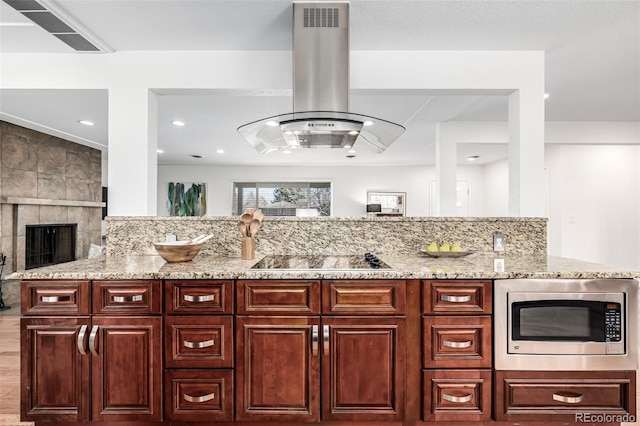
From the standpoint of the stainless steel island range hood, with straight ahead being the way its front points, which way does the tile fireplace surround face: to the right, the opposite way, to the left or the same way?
to the left

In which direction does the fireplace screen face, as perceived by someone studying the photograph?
facing the viewer and to the right of the viewer

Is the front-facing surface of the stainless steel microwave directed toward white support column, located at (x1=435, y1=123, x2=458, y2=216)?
no

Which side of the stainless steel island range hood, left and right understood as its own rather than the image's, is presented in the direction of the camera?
front

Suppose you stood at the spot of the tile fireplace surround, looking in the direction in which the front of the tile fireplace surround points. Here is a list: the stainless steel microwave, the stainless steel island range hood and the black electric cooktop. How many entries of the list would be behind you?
0

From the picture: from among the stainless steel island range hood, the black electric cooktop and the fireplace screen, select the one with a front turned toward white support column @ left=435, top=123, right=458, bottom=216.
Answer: the fireplace screen

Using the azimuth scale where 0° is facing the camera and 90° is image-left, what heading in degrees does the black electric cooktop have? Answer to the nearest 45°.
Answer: approximately 0°

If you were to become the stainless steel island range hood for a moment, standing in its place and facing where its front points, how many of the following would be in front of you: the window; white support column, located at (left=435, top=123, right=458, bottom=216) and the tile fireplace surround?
0

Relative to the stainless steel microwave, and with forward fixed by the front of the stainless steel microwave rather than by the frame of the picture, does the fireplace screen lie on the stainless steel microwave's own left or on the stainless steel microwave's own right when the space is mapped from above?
on the stainless steel microwave's own right

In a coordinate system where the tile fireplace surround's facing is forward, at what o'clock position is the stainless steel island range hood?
The stainless steel island range hood is roughly at 1 o'clock from the tile fireplace surround.

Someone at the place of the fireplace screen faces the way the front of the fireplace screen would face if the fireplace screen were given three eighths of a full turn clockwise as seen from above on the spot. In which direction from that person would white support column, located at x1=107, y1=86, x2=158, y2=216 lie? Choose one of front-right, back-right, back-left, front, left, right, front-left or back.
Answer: left

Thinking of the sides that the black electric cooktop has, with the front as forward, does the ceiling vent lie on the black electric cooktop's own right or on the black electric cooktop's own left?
on the black electric cooktop's own right

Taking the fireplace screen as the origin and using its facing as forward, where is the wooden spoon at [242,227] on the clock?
The wooden spoon is roughly at 1 o'clock from the fireplace screen.

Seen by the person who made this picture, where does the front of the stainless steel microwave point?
facing the viewer

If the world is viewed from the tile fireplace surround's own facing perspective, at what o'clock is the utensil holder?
The utensil holder is roughly at 1 o'clock from the tile fireplace surround.

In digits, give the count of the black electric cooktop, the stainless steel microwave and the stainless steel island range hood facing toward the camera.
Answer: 3

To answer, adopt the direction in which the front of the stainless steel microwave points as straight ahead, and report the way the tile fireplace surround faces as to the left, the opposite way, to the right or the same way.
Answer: to the left
